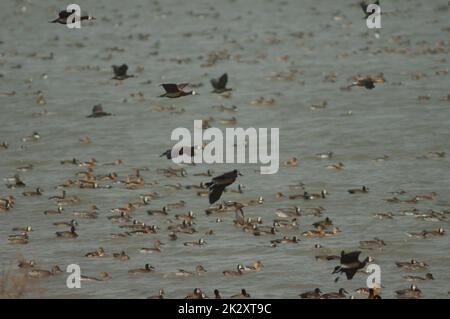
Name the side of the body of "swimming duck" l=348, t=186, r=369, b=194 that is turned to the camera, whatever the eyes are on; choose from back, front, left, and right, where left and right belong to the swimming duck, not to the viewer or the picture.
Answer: right

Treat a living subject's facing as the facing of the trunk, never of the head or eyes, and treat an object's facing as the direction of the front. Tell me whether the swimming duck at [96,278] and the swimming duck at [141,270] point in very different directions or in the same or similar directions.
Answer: same or similar directions

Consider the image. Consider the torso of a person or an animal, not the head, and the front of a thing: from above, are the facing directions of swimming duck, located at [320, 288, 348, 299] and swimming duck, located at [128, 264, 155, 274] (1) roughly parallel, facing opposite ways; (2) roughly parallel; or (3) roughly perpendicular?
roughly parallel

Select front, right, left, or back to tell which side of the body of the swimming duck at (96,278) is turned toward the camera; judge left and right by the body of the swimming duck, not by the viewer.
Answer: right

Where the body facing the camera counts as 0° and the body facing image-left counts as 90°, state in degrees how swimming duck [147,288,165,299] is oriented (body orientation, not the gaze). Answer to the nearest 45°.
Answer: approximately 270°

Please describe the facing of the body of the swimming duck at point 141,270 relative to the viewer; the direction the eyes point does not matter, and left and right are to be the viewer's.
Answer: facing to the right of the viewer

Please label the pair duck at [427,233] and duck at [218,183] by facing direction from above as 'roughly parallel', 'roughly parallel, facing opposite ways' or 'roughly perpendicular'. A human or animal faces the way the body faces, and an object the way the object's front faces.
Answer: roughly parallel

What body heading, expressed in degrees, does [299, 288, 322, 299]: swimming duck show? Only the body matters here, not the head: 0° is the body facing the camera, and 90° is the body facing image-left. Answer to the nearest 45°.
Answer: approximately 270°

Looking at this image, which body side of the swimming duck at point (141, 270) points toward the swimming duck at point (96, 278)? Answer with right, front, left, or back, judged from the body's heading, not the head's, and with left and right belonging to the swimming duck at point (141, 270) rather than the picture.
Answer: back
